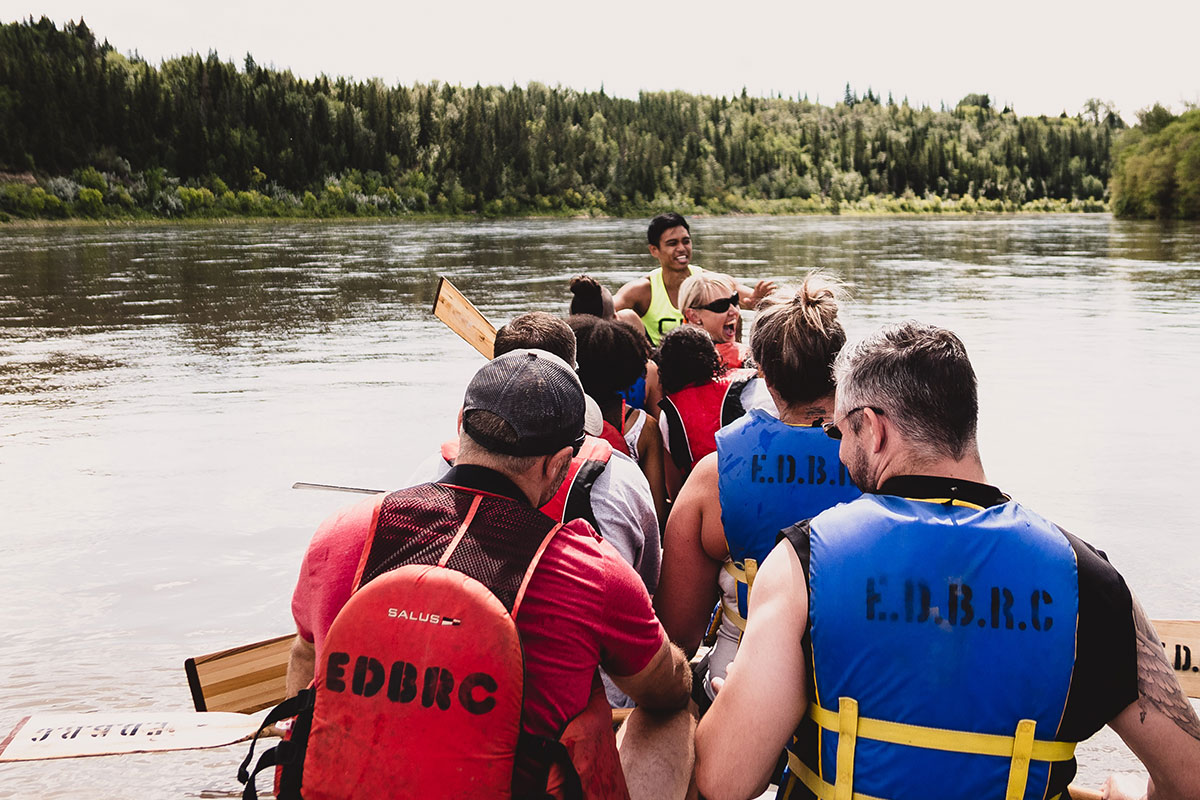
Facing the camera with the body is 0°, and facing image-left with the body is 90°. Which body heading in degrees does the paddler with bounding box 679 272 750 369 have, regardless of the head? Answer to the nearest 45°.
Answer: approximately 315°

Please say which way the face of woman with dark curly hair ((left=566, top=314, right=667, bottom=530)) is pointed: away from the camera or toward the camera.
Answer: away from the camera

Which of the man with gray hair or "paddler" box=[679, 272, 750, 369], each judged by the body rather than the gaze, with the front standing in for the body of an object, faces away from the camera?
the man with gray hair

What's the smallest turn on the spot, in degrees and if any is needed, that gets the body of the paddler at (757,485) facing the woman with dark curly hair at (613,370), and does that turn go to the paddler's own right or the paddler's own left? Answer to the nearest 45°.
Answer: approximately 45° to the paddler's own left

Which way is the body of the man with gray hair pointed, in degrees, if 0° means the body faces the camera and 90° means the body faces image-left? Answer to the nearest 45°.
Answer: approximately 180°

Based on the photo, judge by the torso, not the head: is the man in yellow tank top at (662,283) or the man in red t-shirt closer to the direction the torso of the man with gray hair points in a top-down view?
the man in yellow tank top

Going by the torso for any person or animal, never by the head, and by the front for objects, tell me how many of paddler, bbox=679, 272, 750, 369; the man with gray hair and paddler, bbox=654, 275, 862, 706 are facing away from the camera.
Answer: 2

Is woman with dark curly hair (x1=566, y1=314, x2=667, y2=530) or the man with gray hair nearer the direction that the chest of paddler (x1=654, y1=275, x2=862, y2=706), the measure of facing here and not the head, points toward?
the woman with dark curly hair

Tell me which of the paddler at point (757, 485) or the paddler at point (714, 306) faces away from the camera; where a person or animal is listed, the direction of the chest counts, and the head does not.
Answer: the paddler at point (757, 485)

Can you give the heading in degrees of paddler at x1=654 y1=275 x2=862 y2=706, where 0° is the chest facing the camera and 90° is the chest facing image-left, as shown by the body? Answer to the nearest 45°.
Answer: approximately 180°

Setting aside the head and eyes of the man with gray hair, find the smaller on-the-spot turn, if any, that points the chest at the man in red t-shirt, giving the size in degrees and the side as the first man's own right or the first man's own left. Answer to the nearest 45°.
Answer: approximately 90° to the first man's own left

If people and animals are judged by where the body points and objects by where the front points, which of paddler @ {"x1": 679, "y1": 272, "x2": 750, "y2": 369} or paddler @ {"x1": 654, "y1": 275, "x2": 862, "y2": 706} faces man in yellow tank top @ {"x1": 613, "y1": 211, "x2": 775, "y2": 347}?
paddler @ {"x1": 654, "y1": 275, "x2": 862, "y2": 706}

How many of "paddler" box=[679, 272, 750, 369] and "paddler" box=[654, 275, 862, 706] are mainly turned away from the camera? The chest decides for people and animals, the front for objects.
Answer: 1

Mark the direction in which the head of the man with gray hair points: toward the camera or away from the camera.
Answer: away from the camera
